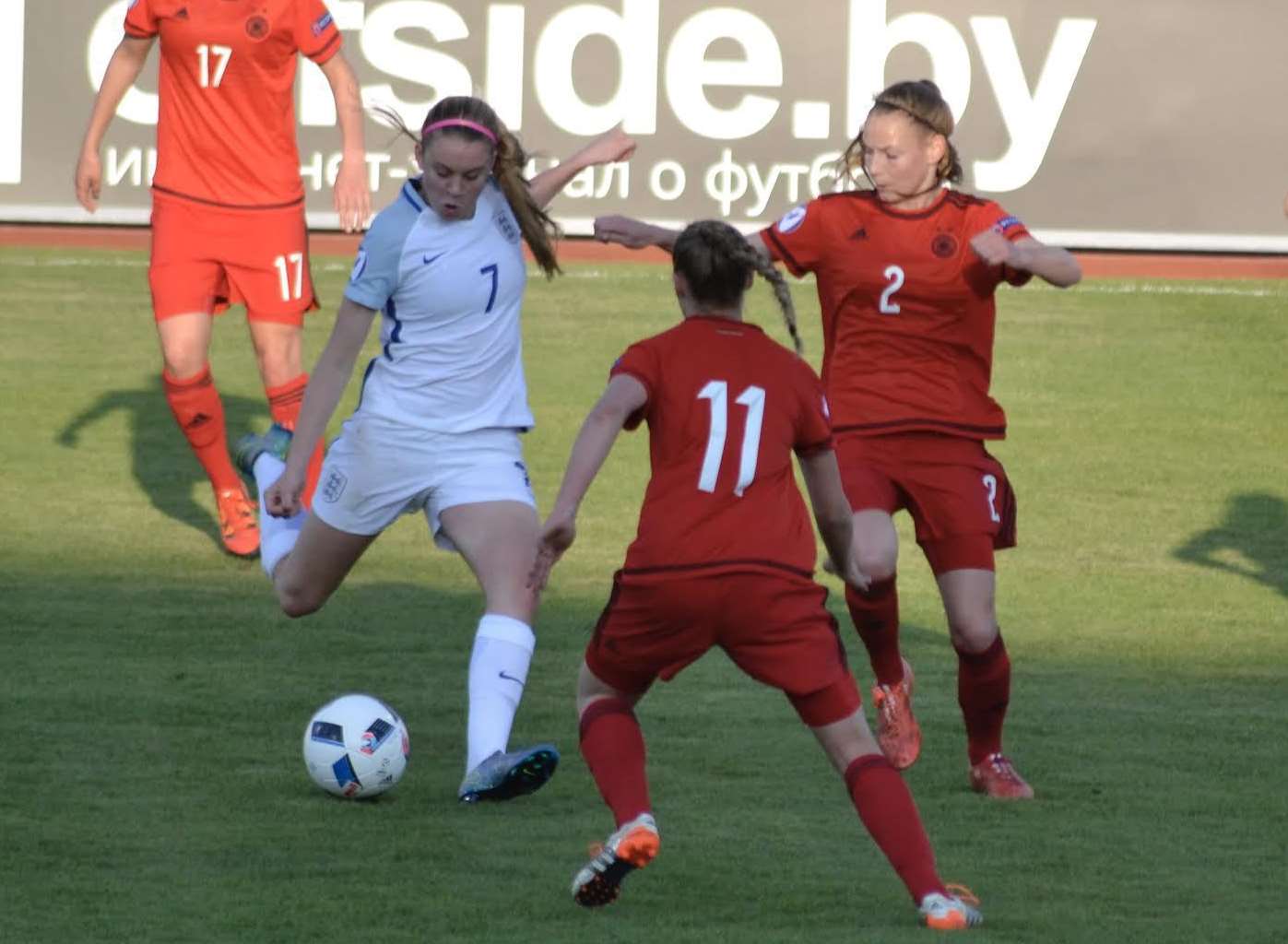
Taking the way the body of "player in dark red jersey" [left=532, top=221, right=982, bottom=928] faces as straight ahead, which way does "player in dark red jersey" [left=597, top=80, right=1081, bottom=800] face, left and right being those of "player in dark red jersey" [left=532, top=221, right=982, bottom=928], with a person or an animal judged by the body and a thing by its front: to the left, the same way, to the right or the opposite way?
the opposite way

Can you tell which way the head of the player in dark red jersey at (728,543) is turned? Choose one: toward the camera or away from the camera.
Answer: away from the camera

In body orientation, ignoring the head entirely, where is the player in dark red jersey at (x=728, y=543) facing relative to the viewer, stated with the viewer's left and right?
facing away from the viewer

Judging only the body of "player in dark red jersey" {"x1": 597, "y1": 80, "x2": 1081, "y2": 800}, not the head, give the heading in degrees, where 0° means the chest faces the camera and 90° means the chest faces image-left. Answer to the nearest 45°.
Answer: approximately 0°

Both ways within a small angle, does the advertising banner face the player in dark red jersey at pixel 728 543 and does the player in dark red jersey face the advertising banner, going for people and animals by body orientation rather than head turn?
yes
